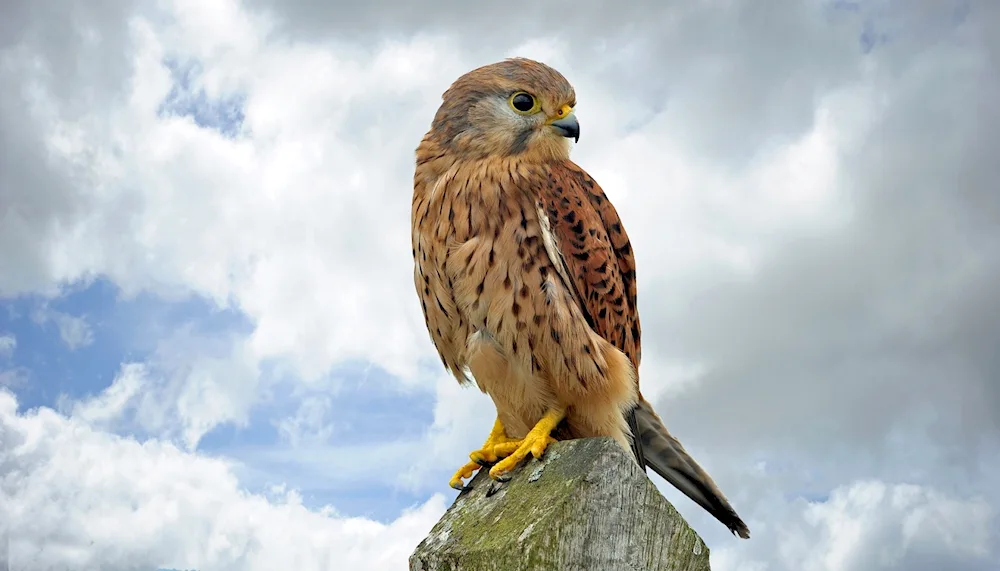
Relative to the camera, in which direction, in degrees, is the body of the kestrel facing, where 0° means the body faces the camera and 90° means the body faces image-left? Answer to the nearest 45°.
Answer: approximately 45°
